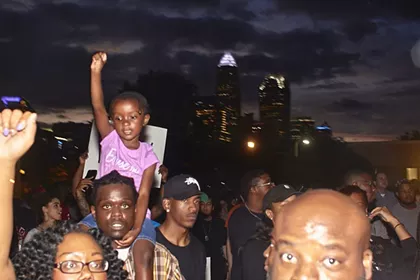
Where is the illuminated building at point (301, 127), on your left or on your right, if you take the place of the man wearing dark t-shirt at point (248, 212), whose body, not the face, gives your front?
on your left

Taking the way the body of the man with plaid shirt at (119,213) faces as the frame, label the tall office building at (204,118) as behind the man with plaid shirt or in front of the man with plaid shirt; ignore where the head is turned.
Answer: behind

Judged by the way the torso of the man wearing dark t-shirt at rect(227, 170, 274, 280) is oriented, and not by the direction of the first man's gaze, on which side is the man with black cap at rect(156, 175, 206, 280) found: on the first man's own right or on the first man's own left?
on the first man's own right
